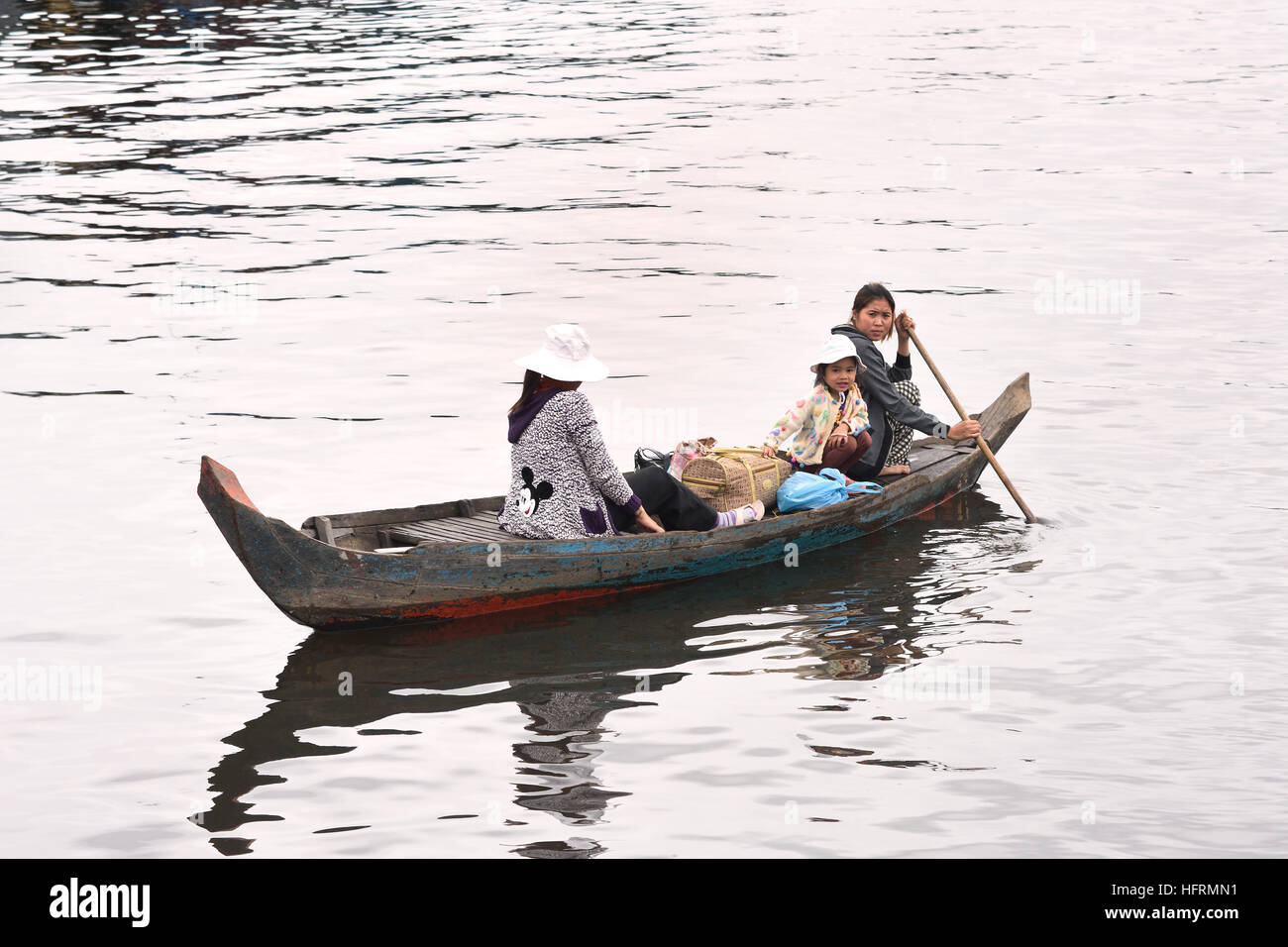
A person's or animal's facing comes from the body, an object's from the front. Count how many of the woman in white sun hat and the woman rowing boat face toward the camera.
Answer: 0

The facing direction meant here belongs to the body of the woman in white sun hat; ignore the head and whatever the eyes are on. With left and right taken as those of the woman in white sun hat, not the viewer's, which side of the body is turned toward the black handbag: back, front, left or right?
front

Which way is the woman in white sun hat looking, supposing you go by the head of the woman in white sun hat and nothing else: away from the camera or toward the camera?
away from the camera

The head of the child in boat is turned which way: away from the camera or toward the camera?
toward the camera

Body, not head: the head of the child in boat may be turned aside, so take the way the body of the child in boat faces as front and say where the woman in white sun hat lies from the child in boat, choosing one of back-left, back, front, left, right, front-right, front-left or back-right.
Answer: right

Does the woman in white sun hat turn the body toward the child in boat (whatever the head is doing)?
yes

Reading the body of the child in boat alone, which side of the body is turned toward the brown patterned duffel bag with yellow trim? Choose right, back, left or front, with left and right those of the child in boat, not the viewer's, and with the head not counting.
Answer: right
